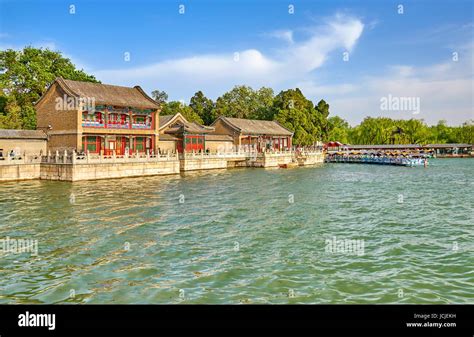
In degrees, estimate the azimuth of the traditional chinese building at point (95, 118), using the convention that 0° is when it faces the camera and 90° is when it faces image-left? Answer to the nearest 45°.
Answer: approximately 315°

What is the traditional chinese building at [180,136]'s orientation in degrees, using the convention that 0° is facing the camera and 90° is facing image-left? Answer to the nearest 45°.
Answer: approximately 315°

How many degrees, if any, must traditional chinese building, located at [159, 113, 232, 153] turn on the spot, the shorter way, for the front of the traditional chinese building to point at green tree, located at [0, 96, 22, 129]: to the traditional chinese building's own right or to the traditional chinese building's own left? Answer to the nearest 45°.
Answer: approximately 135° to the traditional chinese building's own right

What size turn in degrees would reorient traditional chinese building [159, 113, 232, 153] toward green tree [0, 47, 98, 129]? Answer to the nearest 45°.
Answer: approximately 135° to its right

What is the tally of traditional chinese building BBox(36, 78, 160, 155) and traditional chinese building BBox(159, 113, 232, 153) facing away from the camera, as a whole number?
0

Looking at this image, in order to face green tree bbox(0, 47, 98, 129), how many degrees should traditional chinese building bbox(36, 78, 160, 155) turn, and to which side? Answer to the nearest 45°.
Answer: approximately 180°

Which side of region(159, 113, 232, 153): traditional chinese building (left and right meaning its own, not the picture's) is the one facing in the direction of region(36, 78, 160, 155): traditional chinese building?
right

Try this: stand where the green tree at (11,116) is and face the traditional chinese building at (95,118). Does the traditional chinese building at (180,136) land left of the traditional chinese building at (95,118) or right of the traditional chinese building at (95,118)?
left

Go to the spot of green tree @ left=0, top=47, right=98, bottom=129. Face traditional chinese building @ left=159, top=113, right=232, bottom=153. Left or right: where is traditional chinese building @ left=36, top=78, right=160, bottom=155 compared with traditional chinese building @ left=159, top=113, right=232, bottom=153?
right

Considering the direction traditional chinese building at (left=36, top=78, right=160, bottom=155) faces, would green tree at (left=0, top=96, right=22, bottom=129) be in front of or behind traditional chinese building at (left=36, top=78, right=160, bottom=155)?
behind

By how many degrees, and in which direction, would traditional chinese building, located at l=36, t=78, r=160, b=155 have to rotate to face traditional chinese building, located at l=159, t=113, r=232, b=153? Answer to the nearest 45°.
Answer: approximately 90° to its left
